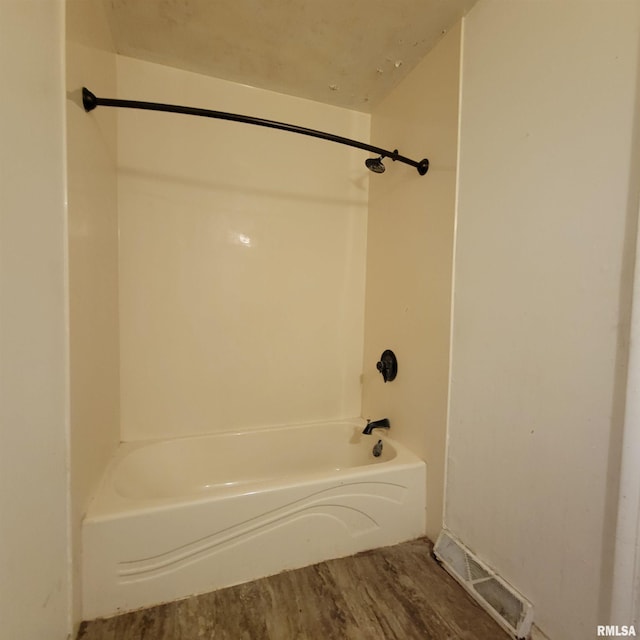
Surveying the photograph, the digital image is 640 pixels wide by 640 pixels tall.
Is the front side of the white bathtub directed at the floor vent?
no

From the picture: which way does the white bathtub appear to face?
toward the camera
